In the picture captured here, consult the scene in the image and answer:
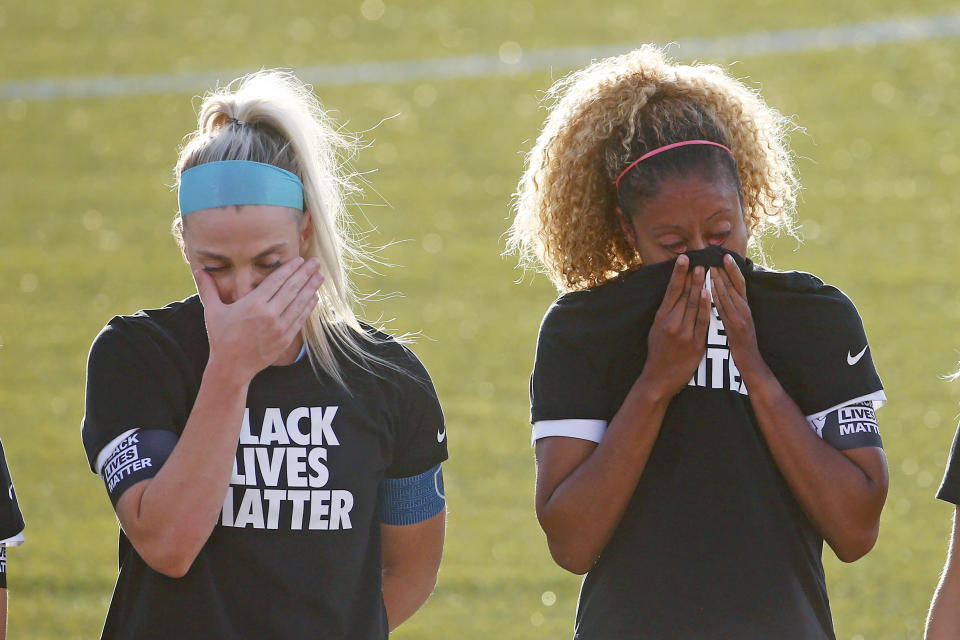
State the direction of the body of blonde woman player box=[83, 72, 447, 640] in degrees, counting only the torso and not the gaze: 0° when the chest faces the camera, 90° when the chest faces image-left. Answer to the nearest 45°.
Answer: approximately 0°

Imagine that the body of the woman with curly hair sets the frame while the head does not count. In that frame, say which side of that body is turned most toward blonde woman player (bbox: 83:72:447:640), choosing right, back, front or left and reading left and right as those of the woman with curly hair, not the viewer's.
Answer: right

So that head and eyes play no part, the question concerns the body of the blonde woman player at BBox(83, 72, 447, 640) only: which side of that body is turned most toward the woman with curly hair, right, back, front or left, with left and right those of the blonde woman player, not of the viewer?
left

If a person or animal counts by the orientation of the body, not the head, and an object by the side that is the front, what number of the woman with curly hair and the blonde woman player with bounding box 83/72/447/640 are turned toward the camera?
2
